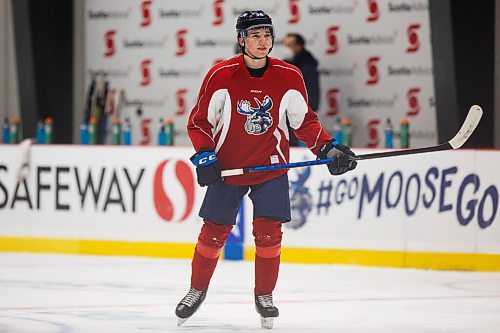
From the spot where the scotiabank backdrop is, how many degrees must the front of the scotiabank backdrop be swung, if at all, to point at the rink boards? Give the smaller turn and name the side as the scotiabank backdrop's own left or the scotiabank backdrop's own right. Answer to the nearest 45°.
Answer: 0° — it already faces it

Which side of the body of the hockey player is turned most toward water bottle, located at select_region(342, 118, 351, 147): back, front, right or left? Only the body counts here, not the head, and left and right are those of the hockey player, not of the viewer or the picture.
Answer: back

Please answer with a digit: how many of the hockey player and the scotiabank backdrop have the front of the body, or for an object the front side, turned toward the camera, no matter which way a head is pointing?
2

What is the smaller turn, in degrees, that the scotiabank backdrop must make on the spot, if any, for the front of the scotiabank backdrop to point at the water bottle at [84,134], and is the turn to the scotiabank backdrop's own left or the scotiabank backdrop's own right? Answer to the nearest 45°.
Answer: approximately 90° to the scotiabank backdrop's own right

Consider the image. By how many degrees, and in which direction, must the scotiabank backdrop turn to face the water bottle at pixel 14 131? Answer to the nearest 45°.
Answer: approximately 90° to its right

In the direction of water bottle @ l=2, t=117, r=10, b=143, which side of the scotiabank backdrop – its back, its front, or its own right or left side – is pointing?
right

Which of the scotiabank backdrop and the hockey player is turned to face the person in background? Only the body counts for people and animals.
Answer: the scotiabank backdrop

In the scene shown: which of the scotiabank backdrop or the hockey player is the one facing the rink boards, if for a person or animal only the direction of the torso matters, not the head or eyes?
the scotiabank backdrop

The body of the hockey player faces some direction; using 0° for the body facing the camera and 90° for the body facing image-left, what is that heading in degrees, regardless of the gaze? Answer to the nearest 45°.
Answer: approximately 0°

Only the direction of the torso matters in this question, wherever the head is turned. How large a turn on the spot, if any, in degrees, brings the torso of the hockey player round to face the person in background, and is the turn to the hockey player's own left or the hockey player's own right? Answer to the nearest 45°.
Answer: approximately 180°

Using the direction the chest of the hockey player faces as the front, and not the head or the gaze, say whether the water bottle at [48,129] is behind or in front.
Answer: behind
